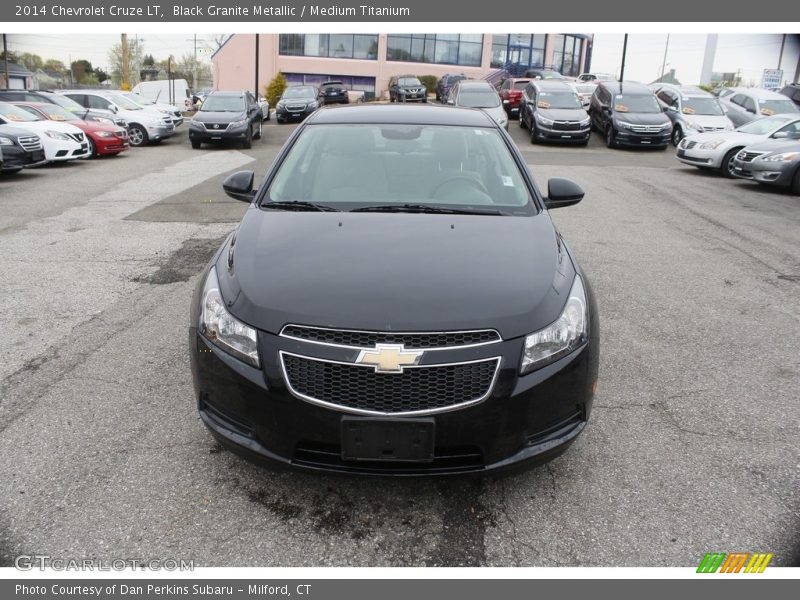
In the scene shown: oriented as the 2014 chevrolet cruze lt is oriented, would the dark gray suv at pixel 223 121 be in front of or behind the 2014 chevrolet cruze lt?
behind

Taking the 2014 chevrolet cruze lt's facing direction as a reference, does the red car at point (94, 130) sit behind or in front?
behind

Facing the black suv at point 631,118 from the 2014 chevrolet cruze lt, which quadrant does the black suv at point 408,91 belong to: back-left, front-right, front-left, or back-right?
front-left

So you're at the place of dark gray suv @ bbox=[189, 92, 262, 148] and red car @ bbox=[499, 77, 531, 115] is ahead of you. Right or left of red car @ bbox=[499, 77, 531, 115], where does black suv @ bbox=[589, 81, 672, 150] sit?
right

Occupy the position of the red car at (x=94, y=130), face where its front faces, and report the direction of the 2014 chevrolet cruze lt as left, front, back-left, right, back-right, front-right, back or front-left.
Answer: front-right

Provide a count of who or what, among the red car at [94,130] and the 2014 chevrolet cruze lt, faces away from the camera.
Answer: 0

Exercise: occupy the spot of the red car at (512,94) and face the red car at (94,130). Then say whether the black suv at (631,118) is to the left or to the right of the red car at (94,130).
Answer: left

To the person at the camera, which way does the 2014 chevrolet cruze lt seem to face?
facing the viewer

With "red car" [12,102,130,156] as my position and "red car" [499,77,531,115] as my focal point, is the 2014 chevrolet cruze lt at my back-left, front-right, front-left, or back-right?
back-right

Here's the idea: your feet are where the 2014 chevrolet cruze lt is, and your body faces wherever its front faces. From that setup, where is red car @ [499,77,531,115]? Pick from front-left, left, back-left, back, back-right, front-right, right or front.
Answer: back

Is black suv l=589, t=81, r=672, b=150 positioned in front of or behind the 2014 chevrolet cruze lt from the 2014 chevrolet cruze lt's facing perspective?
behind

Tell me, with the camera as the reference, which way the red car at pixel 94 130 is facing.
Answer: facing the viewer and to the right of the viewer
